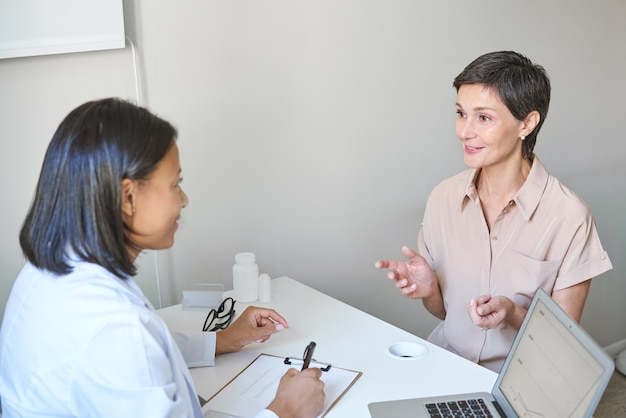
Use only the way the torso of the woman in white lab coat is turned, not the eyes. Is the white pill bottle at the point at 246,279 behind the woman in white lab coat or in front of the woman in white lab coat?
in front

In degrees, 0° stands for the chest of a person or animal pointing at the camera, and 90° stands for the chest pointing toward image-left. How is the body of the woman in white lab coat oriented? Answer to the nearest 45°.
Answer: approximately 225°

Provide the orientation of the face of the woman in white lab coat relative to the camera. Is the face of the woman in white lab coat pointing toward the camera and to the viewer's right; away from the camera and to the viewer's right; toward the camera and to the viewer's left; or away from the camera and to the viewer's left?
away from the camera and to the viewer's right

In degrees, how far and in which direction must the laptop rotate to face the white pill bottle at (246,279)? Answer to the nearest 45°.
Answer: approximately 90° to its right
